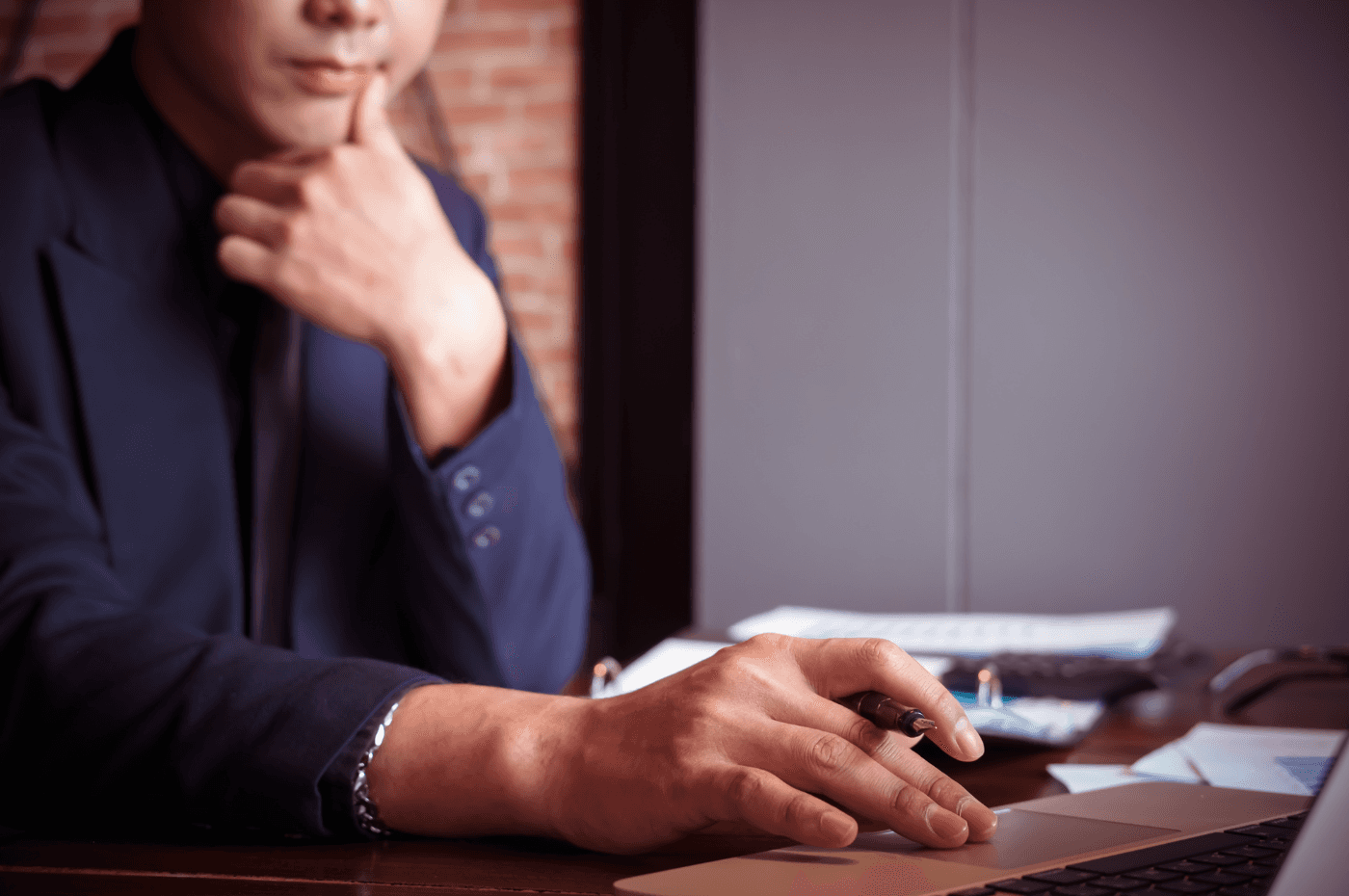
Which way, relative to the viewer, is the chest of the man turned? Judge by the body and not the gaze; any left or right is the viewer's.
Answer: facing the viewer and to the right of the viewer

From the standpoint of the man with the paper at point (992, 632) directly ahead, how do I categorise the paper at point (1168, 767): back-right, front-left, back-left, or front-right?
front-right

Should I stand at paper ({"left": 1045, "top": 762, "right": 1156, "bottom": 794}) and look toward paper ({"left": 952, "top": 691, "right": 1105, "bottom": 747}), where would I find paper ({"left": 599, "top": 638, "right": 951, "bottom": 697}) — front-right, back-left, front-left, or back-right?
front-left
